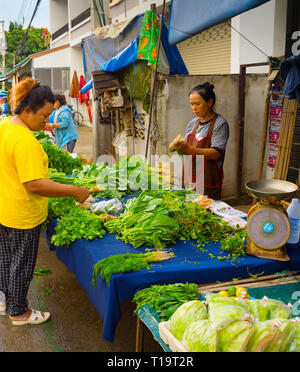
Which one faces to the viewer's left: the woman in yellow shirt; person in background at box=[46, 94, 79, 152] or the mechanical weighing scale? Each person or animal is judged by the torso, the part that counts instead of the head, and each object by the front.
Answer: the person in background

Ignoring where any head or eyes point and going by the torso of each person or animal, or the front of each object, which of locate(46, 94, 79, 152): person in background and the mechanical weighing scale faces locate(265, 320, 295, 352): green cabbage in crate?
the mechanical weighing scale

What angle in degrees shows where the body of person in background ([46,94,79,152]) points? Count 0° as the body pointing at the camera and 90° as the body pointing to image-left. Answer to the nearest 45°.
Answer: approximately 90°

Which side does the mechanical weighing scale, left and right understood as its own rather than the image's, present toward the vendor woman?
back

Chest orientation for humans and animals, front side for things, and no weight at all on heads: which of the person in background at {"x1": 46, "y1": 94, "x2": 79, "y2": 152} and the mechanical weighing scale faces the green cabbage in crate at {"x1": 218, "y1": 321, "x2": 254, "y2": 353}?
the mechanical weighing scale

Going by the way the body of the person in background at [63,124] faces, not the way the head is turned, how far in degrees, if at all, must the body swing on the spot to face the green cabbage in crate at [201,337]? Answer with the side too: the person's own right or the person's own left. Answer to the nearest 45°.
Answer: approximately 90° to the person's own left

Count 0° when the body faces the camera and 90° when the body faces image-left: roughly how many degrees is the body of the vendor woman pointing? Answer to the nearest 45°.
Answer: approximately 45°

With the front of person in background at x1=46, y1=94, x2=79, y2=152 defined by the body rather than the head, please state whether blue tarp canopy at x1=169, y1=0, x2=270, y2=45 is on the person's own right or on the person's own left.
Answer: on the person's own left

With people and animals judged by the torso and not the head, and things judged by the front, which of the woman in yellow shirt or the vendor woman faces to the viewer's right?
the woman in yellow shirt

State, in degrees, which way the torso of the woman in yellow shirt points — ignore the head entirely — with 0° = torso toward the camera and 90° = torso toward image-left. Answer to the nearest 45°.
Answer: approximately 270°

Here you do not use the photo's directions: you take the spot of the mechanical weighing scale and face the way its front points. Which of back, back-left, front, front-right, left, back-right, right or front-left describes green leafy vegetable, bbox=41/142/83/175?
back-right

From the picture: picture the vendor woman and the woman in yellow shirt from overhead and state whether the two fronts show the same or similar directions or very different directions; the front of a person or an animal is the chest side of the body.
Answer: very different directions
